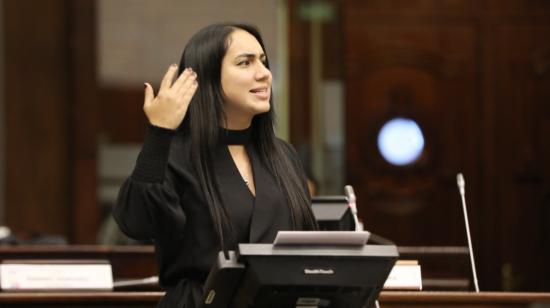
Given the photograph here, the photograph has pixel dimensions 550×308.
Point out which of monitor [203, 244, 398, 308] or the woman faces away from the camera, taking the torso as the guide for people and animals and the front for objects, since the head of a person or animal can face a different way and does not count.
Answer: the monitor

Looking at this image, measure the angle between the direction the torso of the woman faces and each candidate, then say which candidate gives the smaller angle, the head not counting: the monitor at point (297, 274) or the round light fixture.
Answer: the monitor

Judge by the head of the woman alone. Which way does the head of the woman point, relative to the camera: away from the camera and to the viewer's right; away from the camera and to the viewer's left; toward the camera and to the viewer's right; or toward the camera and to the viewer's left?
toward the camera and to the viewer's right

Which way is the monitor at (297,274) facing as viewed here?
away from the camera
